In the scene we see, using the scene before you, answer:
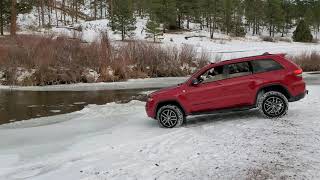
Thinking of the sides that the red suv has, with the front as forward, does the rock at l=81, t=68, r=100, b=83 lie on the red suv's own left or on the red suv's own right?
on the red suv's own right

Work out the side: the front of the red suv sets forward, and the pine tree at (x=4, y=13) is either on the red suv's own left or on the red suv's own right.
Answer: on the red suv's own right

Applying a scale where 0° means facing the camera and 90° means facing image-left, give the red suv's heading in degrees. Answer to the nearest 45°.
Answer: approximately 90°
